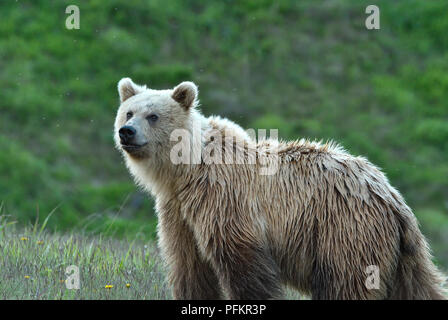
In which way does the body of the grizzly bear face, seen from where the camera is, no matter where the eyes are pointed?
to the viewer's left
